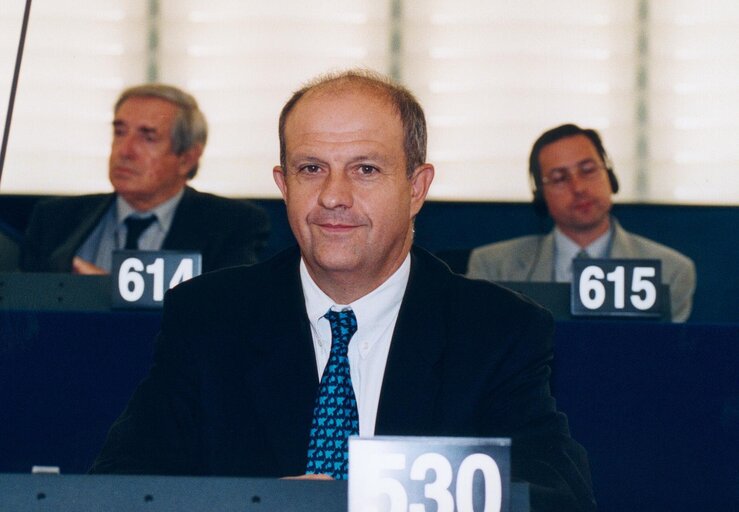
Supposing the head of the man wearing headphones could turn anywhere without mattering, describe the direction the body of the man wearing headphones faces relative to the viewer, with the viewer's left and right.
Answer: facing the viewer

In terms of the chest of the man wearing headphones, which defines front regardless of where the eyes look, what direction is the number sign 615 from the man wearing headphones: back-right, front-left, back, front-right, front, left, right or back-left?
front

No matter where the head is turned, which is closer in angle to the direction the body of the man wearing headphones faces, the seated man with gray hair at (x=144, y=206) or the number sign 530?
the number sign 530

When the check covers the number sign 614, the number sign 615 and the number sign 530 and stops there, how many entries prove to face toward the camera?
3

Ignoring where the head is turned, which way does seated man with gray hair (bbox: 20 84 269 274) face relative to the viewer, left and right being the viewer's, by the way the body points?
facing the viewer and to the left of the viewer

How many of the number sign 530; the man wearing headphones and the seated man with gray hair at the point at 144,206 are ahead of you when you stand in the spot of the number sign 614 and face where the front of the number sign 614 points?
1

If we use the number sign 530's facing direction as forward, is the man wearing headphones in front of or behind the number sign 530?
behind

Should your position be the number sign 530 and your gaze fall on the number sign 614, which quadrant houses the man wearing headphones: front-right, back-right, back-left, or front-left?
front-right

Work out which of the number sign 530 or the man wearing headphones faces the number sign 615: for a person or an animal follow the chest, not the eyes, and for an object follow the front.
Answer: the man wearing headphones

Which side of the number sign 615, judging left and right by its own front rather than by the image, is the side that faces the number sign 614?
right

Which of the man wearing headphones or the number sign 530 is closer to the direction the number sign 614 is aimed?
the number sign 530

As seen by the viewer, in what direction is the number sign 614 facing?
toward the camera

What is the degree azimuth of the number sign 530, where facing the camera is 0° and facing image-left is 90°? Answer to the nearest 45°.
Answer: approximately 0°

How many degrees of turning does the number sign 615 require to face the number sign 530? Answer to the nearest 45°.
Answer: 0° — it already faces it
